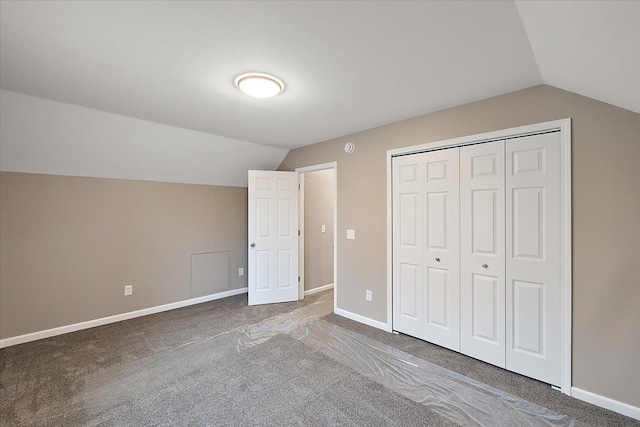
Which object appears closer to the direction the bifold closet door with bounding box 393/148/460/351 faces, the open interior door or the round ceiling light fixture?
the round ceiling light fixture

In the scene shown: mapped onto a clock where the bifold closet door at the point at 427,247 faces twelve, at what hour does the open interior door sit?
The open interior door is roughly at 2 o'clock from the bifold closet door.

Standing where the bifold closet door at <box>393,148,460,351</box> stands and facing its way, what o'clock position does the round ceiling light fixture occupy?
The round ceiling light fixture is roughly at 12 o'clock from the bifold closet door.

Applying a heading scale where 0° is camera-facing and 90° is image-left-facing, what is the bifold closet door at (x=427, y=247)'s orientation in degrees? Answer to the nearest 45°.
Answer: approximately 45°
